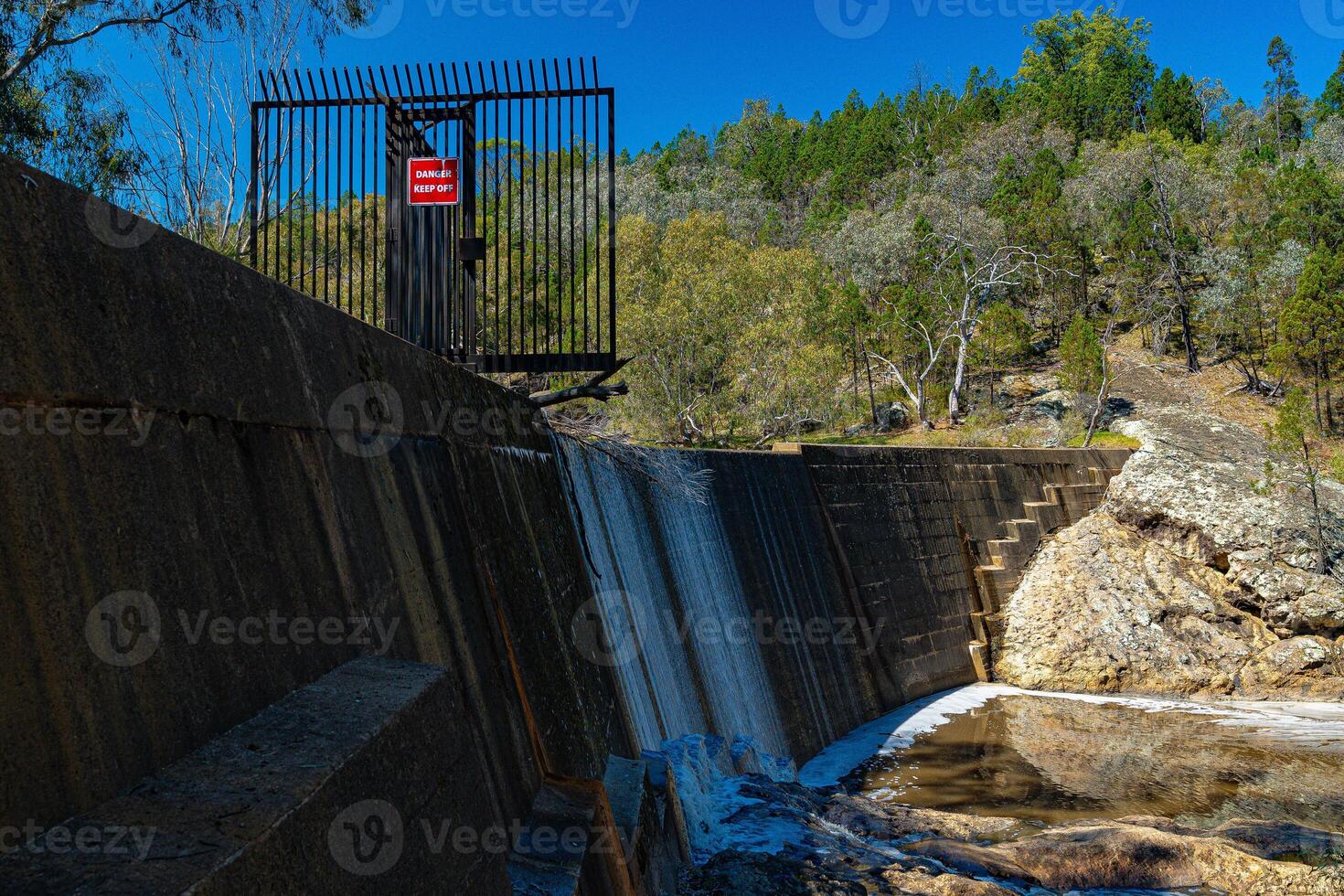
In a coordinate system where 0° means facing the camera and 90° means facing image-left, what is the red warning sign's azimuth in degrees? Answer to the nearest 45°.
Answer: approximately 0°

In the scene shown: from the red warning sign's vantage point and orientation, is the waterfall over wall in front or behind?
behind

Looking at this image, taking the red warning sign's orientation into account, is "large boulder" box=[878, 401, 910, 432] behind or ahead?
behind

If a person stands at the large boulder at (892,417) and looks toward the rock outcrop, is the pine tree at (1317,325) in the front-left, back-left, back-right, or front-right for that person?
front-left

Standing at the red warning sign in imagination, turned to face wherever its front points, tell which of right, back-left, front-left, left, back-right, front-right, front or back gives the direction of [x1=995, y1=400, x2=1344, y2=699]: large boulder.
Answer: back-left

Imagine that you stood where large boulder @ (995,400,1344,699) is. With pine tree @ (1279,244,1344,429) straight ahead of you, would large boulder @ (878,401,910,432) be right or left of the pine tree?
left

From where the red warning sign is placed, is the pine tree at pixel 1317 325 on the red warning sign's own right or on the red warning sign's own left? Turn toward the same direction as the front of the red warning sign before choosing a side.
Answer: on the red warning sign's own left
